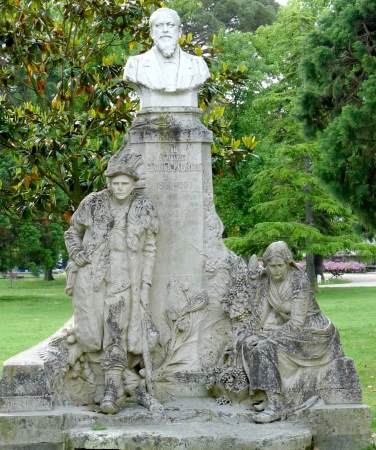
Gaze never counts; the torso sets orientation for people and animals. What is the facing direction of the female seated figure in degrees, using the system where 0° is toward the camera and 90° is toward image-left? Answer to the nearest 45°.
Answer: approximately 45°

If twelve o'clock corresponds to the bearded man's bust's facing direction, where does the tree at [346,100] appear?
The tree is roughly at 7 o'clock from the bearded man's bust.

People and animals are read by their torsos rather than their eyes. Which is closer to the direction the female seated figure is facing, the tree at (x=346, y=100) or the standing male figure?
the standing male figure

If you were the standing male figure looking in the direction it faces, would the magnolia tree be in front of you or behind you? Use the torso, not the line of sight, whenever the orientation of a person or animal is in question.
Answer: behind

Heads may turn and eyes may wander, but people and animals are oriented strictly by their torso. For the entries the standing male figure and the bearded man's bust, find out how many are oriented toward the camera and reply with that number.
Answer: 2

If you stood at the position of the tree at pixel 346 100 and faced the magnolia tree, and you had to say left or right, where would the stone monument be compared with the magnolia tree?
left

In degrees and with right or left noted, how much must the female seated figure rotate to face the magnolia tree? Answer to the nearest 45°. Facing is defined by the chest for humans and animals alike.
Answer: approximately 90° to its right

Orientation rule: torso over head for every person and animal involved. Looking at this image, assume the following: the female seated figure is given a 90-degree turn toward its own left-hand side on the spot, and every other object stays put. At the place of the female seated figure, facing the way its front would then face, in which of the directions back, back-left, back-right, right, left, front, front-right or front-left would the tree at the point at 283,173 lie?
back-left
